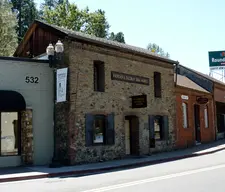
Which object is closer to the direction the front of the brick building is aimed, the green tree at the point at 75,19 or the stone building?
the stone building

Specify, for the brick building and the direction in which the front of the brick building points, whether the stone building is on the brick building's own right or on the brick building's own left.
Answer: on the brick building's own right

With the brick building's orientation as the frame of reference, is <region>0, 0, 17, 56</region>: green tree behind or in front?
behind

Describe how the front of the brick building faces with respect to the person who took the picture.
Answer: facing the viewer and to the right of the viewer

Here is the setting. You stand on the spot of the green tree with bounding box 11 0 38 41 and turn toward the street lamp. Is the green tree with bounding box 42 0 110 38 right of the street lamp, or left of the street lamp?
left

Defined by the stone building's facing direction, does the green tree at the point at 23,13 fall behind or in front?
behind

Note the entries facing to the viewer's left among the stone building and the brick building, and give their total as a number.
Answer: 0

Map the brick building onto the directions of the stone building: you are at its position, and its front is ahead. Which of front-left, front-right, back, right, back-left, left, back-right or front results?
left

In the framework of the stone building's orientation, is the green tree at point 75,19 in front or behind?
behind

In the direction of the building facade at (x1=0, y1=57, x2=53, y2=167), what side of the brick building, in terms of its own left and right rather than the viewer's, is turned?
right
